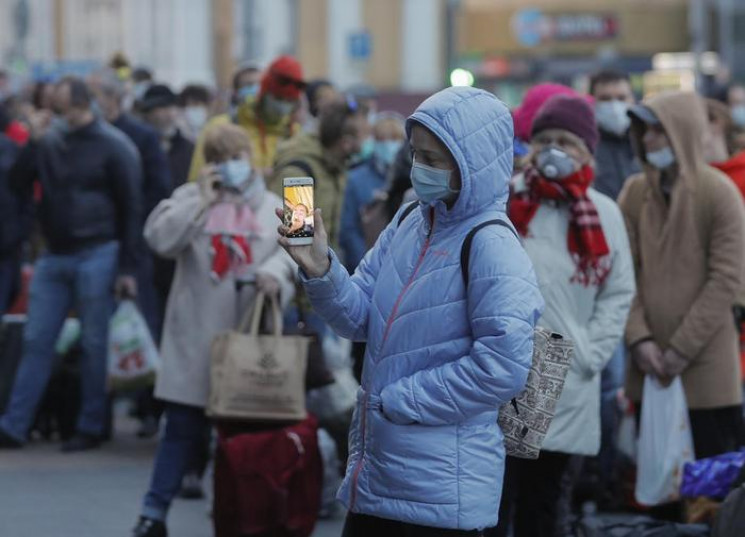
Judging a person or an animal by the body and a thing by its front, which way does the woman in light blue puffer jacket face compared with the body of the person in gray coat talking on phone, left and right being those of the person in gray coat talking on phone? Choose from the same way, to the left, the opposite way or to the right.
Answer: to the right

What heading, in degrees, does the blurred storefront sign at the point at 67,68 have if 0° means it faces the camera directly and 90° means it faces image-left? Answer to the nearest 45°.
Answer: approximately 0°

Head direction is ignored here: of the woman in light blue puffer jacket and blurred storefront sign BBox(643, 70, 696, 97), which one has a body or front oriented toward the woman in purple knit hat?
the blurred storefront sign

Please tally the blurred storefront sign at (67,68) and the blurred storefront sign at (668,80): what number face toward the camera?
2

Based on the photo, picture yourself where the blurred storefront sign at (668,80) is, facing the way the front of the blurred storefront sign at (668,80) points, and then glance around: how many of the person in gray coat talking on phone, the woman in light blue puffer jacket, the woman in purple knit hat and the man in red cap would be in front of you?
4

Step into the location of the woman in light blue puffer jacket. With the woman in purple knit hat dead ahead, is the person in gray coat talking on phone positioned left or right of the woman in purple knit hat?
left

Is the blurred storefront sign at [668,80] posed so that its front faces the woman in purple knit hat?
yes

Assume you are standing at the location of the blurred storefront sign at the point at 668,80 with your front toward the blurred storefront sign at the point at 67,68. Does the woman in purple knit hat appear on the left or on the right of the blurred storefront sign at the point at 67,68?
left

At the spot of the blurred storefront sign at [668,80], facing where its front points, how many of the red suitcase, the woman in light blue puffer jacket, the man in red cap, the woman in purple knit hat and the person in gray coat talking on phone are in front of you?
5
